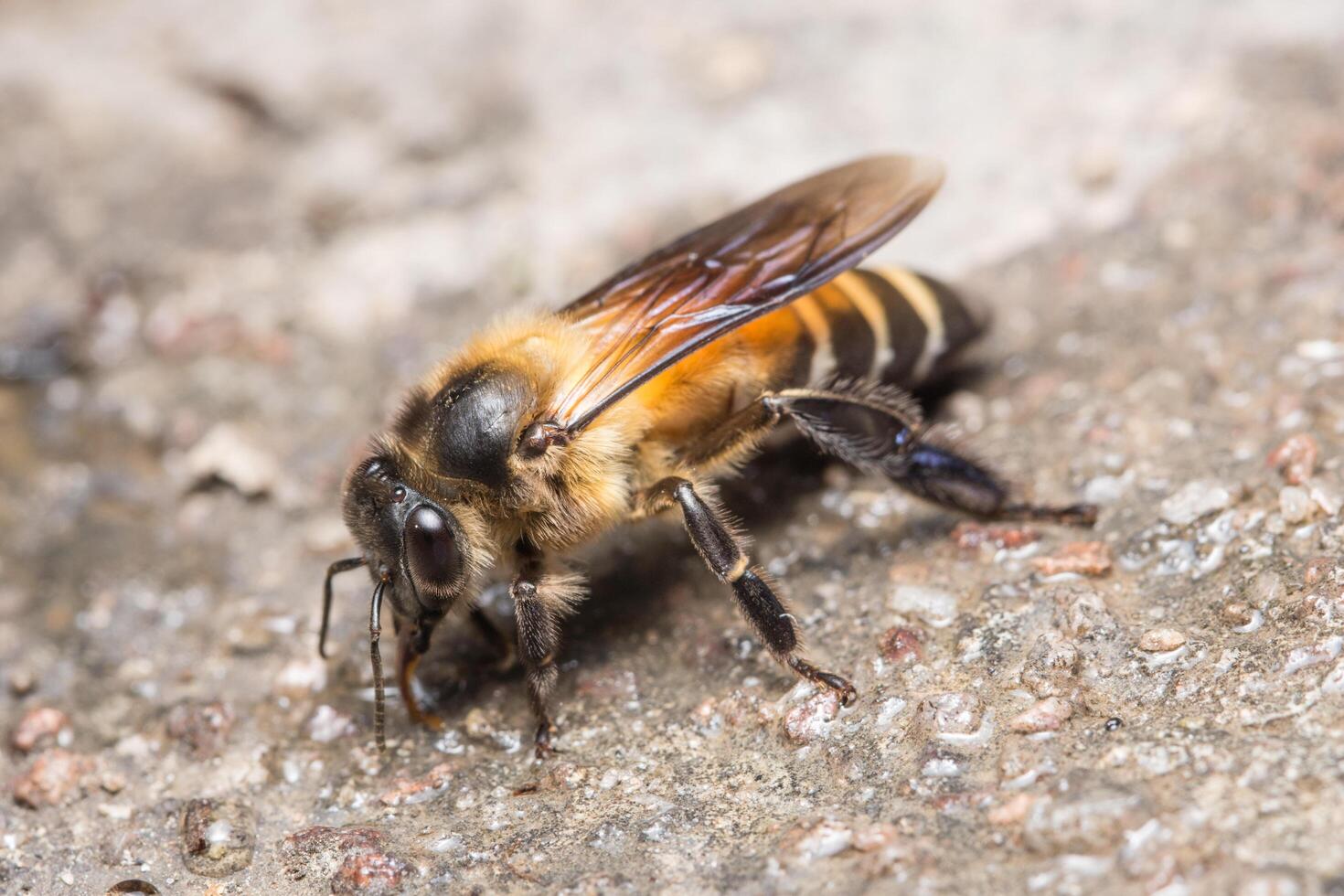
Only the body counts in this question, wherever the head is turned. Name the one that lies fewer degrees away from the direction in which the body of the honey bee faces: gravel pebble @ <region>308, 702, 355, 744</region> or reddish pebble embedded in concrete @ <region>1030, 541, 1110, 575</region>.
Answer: the gravel pebble

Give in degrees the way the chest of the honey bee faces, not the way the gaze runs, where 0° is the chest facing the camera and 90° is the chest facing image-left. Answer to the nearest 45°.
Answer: approximately 45°

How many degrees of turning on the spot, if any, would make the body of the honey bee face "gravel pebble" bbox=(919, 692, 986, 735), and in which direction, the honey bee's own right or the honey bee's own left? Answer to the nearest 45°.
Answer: approximately 90° to the honey bee's own left

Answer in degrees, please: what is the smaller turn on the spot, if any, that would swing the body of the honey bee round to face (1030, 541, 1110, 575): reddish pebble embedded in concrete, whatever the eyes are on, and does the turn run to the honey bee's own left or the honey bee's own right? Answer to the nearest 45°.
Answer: approximately 135° to the honey bee's own left

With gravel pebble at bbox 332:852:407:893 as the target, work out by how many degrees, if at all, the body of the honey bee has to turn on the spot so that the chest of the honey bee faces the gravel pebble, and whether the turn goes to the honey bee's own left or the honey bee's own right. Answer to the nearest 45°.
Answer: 0° — it already faces it

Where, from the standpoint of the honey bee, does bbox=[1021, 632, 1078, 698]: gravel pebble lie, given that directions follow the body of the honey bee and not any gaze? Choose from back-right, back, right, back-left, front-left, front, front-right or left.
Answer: left

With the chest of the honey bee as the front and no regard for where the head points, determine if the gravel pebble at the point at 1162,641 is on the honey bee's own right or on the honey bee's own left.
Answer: on the honey bee's own left

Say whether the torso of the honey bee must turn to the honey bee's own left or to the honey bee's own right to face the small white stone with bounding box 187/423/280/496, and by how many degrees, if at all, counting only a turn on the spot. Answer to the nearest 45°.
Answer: approximately 90° to the honey bee's own right

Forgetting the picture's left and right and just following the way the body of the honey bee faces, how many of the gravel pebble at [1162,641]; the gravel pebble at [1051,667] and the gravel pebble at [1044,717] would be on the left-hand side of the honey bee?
3

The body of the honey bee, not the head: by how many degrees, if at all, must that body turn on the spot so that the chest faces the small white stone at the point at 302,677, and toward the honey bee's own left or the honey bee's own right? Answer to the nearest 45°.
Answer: approximately 45° to the honey bee's own right

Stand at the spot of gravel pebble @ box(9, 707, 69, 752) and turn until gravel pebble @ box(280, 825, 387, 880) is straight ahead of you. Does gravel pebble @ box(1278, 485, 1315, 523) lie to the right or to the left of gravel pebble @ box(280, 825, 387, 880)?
left

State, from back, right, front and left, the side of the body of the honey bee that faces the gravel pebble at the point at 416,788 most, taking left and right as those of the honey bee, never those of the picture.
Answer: front
